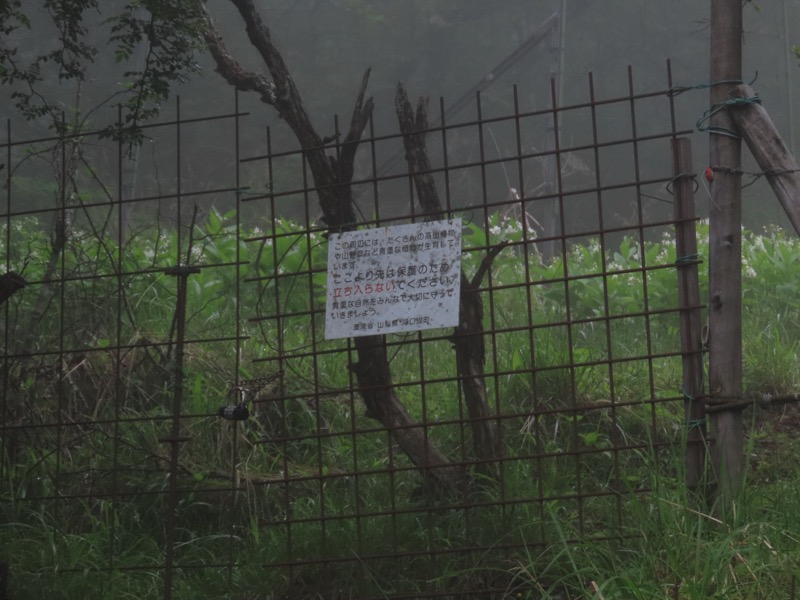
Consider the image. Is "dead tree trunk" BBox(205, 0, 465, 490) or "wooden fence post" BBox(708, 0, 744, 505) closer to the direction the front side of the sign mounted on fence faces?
the wooden fence post

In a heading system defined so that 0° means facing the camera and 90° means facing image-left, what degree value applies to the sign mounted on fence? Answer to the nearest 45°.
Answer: approximately 0°

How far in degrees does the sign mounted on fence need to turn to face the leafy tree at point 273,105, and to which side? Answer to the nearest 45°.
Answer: approximately 135° to its right

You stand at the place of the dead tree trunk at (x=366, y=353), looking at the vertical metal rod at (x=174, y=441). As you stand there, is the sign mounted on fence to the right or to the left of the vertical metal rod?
left

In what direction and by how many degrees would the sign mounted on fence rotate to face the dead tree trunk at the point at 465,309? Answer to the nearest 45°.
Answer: approximately 135° to its left

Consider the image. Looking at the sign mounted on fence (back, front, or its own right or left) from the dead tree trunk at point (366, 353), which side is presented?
back

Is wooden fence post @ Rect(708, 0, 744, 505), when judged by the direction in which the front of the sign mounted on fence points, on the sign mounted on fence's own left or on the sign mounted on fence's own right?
on the sign mounted on fence's own left

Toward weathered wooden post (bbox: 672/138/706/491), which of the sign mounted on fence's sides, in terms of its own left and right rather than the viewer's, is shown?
left

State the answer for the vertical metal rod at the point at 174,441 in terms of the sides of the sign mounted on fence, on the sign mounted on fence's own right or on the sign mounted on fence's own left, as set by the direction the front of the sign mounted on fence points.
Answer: on the sign mounted on fence's own right

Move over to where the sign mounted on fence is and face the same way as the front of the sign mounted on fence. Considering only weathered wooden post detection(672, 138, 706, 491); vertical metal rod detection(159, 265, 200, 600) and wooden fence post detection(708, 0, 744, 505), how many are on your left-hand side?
2

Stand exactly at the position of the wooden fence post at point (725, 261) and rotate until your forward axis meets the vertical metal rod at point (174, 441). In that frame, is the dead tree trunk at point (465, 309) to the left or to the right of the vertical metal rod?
right

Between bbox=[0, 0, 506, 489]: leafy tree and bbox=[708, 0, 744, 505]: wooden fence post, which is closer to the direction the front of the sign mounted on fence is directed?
the wooden fence post
